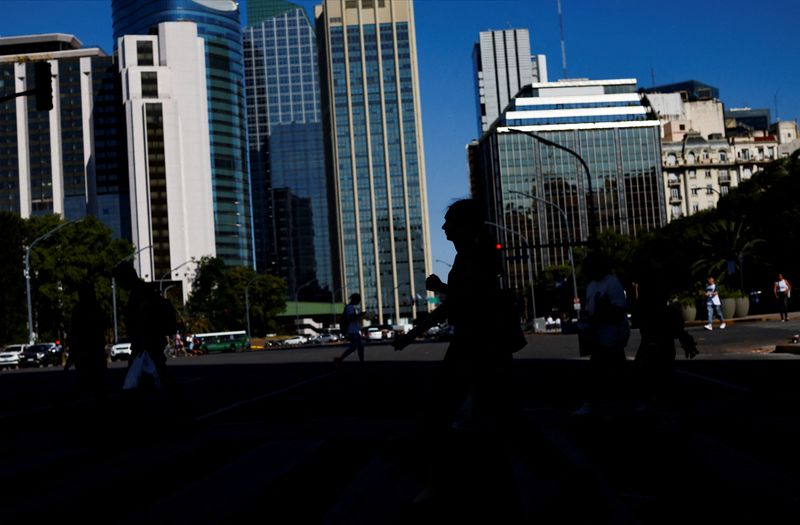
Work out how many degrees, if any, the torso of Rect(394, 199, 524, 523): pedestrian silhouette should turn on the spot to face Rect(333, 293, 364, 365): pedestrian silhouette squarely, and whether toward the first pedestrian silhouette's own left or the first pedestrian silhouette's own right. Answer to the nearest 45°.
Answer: approximately 90° to the first pedestrian silhouette's own right

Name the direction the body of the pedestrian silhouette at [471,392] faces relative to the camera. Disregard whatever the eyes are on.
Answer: to the viewer's left
